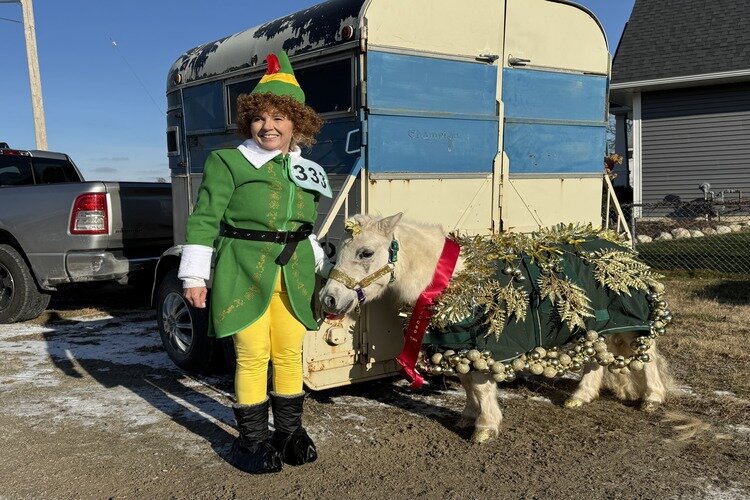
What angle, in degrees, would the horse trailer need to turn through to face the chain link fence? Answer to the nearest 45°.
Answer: approximately 90° to its right

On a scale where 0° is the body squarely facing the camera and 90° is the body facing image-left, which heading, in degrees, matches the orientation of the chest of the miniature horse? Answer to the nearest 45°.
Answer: approximately 45°

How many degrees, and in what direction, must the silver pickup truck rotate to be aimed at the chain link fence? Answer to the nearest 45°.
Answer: approximately 135° to its right

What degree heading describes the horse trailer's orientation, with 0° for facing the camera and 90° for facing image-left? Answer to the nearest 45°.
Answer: approximately 135°

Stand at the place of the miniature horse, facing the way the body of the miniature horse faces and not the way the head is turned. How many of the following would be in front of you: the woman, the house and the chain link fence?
1

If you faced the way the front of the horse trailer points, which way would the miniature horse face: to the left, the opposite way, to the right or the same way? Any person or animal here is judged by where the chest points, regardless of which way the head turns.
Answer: to the left

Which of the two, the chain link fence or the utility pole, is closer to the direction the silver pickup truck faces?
the utility pole

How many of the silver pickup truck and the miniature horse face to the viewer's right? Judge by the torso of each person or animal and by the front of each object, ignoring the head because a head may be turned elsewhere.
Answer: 0

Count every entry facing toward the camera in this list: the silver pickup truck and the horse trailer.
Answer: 0

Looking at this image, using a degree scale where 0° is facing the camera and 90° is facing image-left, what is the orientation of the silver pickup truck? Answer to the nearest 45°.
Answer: approximately 135°

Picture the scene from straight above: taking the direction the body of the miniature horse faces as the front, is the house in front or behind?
behind
